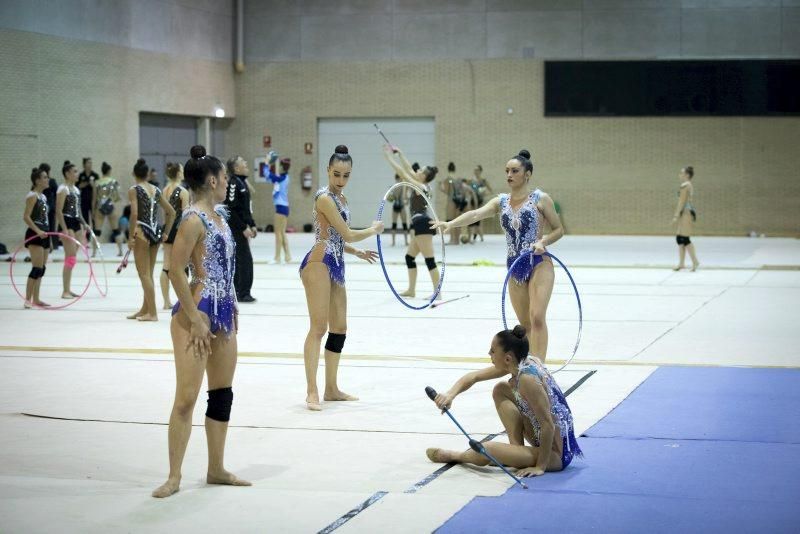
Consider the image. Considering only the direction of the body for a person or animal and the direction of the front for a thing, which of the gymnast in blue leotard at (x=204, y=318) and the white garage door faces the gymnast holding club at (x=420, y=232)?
the white garage door

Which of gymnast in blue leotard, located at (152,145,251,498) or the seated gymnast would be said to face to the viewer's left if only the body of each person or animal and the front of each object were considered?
the seated gymnast

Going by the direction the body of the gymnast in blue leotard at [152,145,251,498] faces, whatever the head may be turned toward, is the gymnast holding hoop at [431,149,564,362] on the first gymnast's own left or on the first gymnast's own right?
on the first gymnast's own left

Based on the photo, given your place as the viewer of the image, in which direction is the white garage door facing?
facing the viewer

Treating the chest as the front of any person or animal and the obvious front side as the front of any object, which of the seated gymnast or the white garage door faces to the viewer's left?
the seated gymnast

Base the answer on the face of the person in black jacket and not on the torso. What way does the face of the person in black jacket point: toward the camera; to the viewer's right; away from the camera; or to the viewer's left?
to the viewer's right

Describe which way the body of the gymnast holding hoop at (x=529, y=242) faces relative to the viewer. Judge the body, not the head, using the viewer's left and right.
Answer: facing the viewer and to the left of the viewer

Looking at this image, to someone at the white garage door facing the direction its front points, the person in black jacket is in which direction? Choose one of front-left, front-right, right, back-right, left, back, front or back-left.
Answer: front

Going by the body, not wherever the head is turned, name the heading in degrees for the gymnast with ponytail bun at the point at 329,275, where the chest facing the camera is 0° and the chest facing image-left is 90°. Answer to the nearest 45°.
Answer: approximately 315°

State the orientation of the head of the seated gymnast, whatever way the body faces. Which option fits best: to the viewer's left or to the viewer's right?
to the viewer's left

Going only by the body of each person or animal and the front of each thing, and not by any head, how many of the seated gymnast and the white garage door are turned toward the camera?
1

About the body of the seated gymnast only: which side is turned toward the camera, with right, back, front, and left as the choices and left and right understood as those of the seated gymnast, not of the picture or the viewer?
left

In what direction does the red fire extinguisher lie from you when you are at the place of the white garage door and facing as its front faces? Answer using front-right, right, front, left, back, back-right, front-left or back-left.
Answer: right

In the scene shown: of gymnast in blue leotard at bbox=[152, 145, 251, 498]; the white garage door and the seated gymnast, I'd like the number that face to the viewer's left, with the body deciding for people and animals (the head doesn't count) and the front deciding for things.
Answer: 1

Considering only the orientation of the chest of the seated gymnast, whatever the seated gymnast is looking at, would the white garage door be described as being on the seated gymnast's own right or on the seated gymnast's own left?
on the seated gymnast's own right
